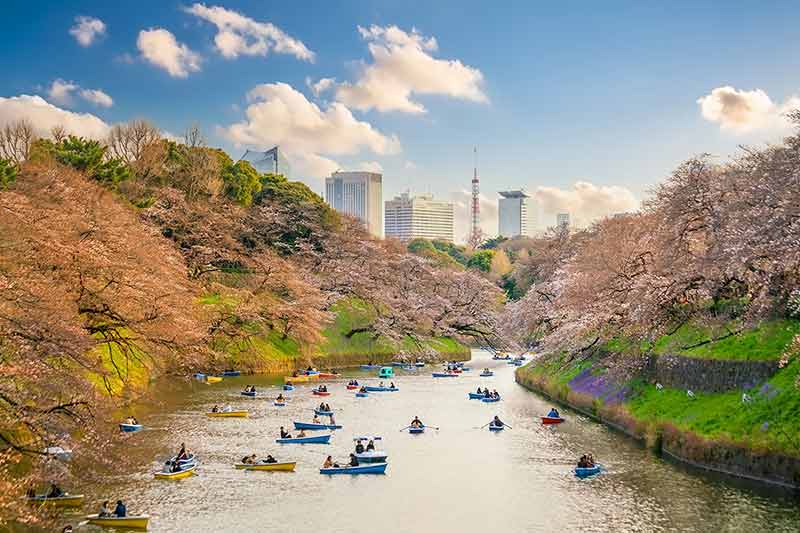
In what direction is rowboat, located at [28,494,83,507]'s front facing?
to the viewer's left

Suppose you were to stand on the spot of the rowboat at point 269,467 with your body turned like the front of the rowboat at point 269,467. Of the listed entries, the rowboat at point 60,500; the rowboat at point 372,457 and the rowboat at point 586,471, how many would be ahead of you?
2

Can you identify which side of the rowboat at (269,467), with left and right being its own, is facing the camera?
right

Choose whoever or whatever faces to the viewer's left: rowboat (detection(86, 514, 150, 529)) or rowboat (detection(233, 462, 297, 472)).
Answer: rowboat (detection(86, 514, 150, 529))

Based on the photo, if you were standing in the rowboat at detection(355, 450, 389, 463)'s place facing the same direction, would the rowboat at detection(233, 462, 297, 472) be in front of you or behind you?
behind

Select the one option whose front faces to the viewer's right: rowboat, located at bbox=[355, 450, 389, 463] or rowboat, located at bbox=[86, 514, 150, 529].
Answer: rowboat, located at bbox=[355, 450, 389, 463]

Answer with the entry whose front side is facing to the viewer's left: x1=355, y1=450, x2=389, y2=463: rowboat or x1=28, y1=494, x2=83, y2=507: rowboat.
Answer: x1=28, y1=494, x2=83, y2=507: rowboat

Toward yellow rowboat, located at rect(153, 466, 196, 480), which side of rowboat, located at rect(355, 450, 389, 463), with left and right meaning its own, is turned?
back

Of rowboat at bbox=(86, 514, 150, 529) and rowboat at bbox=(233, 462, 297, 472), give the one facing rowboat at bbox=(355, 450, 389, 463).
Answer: rowboat at bbox=(233, 462, 297, 472)

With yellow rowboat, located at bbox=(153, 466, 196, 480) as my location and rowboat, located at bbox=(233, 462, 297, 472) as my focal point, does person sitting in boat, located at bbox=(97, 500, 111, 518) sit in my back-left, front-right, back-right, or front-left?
back-right
